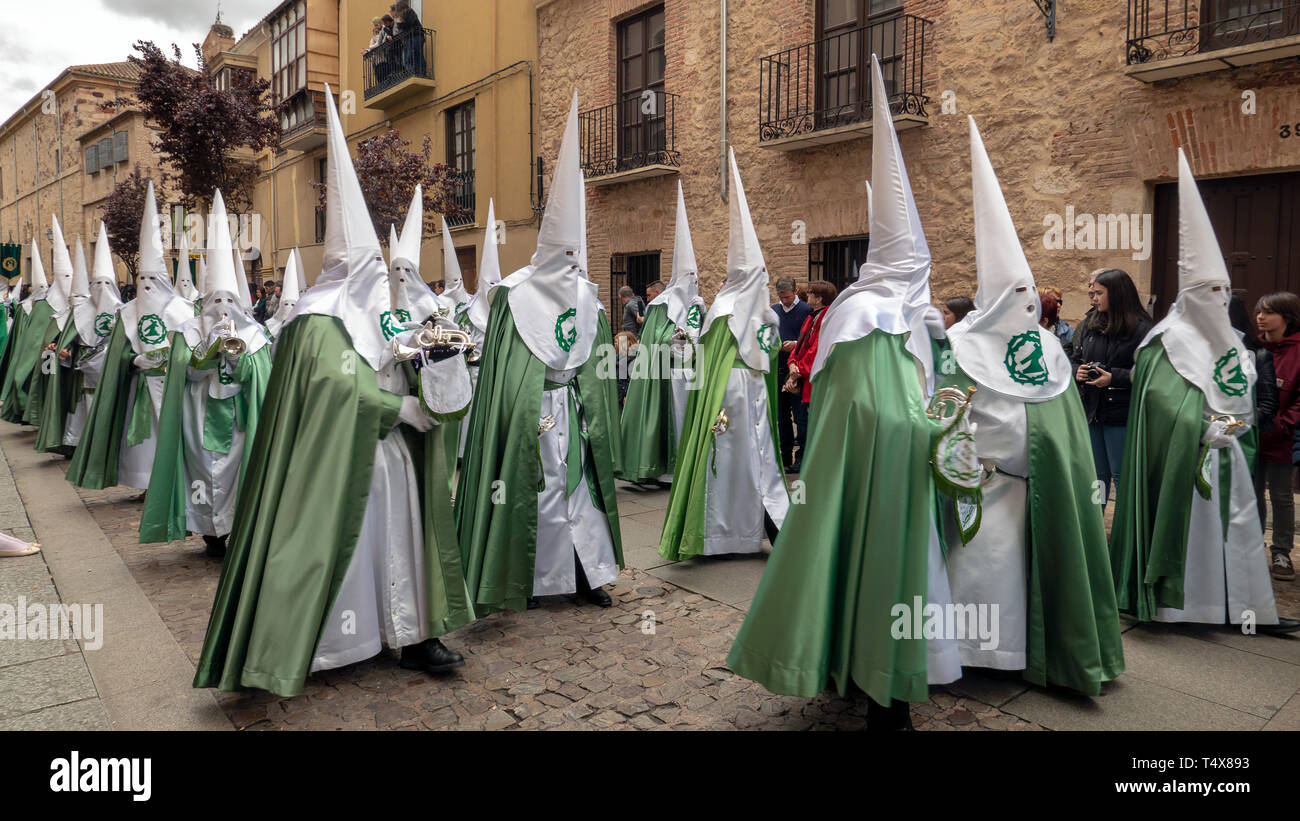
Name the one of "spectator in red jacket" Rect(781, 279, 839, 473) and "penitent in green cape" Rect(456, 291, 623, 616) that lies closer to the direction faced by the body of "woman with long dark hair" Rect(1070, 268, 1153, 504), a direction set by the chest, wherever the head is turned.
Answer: the penitent in green cape

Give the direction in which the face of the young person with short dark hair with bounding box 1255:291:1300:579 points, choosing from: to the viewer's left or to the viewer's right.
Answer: to the viewer's left

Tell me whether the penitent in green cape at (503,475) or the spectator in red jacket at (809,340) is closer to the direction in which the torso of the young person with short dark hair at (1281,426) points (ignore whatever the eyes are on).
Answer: the penitent in green cape

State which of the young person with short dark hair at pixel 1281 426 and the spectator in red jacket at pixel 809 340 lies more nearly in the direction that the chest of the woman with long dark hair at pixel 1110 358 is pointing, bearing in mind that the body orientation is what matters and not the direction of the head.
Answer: the spectator in red jacket

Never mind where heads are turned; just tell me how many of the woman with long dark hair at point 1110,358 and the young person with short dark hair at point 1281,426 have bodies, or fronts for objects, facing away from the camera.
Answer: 0

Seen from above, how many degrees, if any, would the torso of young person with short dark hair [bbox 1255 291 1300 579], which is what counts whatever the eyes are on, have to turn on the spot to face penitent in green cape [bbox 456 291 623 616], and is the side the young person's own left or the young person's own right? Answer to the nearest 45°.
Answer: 0° — they already face them

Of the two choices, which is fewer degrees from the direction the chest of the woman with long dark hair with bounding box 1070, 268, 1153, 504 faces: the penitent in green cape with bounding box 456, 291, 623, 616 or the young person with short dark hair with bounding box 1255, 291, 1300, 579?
the penitent in green cape

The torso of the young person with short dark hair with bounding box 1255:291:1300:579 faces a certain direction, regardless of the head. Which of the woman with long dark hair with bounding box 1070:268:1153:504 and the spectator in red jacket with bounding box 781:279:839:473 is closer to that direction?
the woman with long dark hair

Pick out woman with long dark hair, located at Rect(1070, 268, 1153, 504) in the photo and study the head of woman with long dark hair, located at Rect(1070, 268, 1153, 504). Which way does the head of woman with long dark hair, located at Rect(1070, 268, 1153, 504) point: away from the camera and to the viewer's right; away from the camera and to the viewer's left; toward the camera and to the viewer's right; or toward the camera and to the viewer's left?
toward the camera and to the viewer's left

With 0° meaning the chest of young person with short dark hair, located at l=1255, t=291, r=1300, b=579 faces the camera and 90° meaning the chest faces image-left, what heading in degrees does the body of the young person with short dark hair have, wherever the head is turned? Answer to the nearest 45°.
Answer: approximately 45°

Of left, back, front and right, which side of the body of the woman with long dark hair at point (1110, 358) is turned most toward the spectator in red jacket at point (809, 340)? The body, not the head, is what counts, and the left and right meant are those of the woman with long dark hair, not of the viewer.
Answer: right

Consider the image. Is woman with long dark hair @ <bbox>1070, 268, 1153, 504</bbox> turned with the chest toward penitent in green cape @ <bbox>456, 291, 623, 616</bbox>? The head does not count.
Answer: yes

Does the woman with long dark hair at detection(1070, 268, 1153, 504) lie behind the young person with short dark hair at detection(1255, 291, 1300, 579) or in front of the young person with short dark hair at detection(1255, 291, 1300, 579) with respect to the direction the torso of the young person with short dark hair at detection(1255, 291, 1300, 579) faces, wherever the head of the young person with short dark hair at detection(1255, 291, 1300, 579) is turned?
in front
